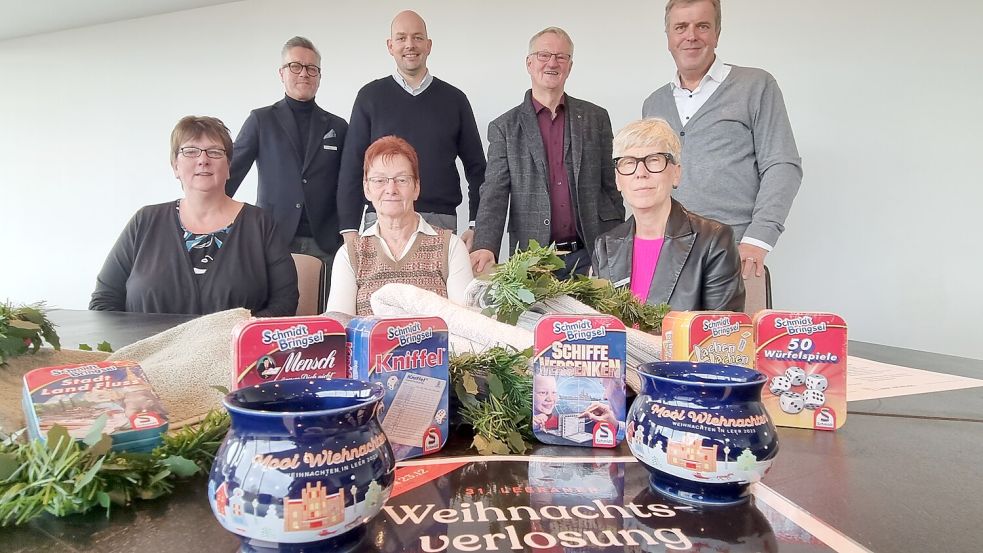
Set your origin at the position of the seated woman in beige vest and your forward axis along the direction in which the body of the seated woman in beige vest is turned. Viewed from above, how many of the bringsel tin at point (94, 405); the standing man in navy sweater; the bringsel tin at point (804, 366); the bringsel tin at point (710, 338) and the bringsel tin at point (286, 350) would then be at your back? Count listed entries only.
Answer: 1

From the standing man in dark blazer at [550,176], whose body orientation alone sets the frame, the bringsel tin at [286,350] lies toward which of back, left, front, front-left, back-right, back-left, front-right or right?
front

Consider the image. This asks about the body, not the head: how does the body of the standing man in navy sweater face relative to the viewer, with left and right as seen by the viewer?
facing the viewer

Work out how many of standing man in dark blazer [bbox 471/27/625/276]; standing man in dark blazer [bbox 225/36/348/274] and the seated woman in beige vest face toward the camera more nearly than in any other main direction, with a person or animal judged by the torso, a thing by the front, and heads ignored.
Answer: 3

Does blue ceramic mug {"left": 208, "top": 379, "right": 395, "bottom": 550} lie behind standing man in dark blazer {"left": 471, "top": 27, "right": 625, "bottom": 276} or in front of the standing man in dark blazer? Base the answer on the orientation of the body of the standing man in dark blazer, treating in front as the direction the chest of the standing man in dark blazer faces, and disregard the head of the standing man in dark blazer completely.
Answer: in front

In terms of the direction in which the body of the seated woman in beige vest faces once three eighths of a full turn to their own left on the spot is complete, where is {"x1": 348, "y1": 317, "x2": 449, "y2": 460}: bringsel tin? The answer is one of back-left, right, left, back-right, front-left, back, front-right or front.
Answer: back-right

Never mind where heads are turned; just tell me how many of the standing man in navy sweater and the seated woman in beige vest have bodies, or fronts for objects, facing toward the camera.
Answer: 2

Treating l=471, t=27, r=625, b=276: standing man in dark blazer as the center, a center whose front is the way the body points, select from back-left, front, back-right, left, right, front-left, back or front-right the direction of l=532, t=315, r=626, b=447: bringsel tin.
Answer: front

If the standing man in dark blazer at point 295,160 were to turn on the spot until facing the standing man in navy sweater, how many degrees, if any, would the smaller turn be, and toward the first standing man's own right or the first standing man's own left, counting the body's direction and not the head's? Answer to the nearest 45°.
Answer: approximately 45° to the first standing man's own left

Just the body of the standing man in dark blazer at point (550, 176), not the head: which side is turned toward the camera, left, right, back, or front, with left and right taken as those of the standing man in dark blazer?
front

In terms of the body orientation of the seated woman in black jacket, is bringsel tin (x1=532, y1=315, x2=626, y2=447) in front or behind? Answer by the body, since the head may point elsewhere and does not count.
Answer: in front

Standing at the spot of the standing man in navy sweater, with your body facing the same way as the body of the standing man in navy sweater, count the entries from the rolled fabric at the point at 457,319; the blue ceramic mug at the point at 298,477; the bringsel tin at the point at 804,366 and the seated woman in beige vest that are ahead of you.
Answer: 4

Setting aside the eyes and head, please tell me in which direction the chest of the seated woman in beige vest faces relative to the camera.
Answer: toward the camera

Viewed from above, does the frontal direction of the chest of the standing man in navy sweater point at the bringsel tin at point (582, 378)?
yes

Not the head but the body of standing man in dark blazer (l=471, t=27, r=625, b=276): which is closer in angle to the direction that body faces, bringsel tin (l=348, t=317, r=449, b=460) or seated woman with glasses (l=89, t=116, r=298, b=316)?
the bringsel tin

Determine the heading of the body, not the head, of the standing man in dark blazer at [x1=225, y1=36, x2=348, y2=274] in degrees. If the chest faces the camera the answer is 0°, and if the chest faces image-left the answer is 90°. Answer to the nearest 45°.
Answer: approximately 0°

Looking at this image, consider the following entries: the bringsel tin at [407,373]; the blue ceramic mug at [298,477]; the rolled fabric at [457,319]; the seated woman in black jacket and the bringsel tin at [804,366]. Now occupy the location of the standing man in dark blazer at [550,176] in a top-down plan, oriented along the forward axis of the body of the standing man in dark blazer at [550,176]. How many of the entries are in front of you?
5

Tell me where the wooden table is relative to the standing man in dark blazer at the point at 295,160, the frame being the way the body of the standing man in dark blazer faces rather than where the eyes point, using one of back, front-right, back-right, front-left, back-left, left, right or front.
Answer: front
